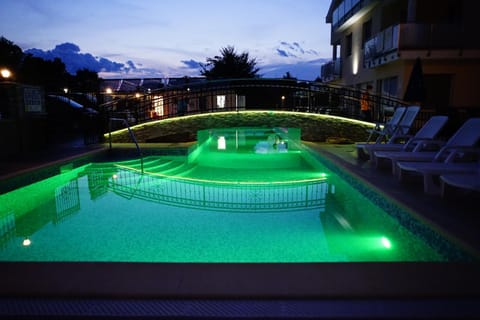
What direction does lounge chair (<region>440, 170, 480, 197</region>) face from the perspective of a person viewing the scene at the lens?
facing to the left of the viewer

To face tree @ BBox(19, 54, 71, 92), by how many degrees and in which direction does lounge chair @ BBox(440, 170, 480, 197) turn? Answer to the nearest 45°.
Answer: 0° — it already faces it

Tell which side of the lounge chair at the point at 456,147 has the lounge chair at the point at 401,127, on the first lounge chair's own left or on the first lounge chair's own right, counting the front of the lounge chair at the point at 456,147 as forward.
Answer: on the first lounge chair's own right

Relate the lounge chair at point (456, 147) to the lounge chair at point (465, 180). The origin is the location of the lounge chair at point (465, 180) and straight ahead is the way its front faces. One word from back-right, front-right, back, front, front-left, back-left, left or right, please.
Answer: right

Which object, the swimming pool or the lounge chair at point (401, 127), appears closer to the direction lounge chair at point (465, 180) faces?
the swimming pool

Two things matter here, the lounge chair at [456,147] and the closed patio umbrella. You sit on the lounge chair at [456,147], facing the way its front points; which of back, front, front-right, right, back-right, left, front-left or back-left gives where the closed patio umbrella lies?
right

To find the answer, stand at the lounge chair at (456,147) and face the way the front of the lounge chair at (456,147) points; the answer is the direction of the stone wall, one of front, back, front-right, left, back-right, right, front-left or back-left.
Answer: front-right

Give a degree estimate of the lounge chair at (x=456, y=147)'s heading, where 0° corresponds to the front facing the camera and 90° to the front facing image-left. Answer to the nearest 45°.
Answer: approximately 90°

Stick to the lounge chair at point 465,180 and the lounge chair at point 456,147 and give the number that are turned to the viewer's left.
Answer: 2

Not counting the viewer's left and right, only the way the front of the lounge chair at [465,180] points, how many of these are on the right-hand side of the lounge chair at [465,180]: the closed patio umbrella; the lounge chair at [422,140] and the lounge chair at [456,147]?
3

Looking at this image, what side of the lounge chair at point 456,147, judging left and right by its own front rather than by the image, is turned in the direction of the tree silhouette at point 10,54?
front

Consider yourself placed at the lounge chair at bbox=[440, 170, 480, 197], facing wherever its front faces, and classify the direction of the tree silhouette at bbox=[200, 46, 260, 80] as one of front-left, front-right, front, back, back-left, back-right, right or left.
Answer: front-right

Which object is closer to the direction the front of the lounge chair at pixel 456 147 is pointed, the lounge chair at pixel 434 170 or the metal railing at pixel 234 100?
the metal railing
